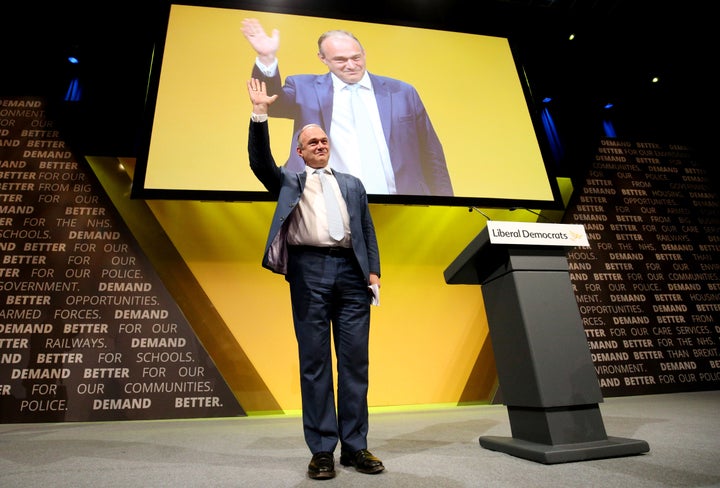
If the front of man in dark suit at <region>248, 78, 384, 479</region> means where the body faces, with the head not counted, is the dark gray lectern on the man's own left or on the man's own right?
on the man's own left

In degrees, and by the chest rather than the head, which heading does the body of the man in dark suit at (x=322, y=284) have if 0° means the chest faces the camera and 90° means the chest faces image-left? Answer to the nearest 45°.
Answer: approximately 0°

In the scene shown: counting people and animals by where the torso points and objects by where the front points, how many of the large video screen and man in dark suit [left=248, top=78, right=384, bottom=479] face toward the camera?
2
